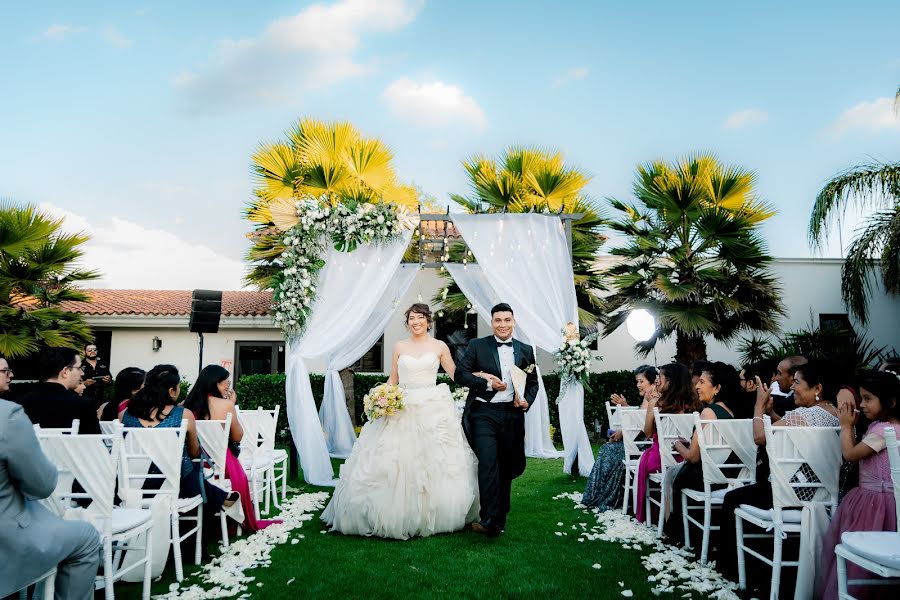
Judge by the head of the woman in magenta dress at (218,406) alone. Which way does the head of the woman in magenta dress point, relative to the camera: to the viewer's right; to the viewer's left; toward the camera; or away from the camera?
to the viewer's right

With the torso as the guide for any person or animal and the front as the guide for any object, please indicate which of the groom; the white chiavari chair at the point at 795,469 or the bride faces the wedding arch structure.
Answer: the white chiavari chair

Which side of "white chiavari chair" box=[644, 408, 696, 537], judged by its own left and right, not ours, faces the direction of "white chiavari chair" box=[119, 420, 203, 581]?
left

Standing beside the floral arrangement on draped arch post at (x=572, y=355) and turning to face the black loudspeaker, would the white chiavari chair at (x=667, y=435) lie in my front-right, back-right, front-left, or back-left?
back-left

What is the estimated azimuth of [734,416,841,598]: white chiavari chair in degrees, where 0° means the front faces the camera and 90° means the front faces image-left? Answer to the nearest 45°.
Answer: approximately 135°

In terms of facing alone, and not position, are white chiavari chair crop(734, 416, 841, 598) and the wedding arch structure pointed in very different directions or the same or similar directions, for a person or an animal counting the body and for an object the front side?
very different directions

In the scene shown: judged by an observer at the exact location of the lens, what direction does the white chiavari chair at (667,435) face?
facing away from the viewer and to the left of the viewer

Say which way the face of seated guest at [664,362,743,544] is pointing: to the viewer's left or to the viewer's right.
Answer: to the viewer's left

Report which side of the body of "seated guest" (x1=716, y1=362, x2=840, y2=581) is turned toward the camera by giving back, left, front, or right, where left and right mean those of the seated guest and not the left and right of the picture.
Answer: left

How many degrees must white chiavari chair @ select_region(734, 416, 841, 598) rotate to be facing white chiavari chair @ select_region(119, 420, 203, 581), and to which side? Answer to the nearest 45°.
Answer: approximately 45° to its left

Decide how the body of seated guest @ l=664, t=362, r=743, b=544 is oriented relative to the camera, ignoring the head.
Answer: to the viewer's left

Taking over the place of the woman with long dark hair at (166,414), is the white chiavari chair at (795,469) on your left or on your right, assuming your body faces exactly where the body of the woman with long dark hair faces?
on your right
